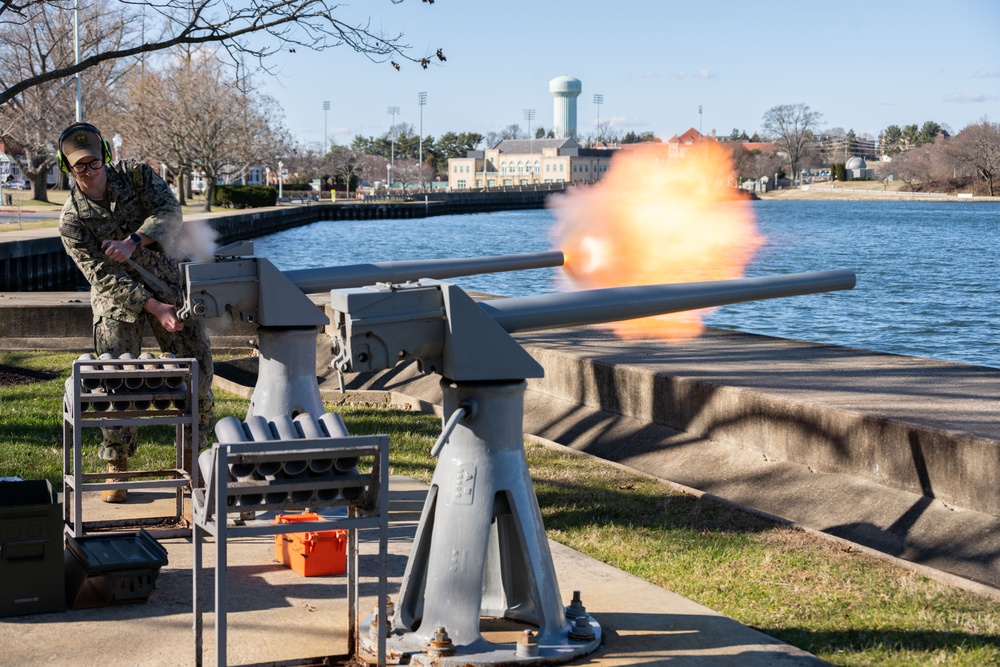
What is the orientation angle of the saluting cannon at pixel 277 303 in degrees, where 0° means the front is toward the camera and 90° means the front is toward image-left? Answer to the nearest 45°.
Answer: approximately 270°

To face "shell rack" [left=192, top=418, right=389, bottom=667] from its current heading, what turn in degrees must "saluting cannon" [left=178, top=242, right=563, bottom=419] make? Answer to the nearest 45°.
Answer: approximately 90° to its right

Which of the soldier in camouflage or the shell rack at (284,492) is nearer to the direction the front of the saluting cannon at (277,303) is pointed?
the shell rack

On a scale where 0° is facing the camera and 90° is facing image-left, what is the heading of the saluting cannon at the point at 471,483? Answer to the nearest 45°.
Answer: approximately 270°

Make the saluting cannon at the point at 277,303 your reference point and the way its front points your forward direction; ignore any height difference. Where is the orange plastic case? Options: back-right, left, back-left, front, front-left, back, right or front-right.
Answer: right

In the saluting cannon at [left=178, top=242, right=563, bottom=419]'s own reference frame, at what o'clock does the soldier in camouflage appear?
The soldier in camouflage is roughly at 7 o'clock from the saluting cannon.

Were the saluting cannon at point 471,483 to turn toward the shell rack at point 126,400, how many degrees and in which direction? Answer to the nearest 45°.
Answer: approximately 135° to its left
